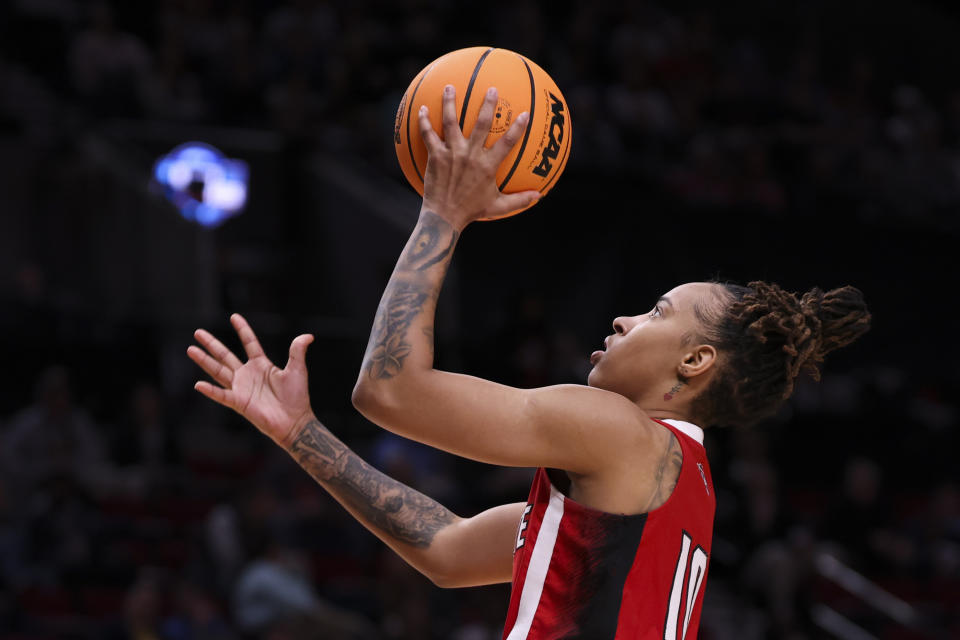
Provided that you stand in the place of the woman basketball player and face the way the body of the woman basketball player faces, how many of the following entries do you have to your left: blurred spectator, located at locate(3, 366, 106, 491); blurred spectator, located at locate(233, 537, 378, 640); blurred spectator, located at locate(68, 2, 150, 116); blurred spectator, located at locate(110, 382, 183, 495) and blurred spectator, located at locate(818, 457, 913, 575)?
0

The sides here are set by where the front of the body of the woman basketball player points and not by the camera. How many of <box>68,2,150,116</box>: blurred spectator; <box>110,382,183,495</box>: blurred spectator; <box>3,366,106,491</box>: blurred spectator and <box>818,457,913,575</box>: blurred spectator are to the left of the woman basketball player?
0

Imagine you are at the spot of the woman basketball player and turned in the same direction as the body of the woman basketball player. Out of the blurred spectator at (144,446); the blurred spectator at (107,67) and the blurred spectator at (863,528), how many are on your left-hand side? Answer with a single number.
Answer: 0

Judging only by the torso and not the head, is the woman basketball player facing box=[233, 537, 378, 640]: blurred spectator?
no

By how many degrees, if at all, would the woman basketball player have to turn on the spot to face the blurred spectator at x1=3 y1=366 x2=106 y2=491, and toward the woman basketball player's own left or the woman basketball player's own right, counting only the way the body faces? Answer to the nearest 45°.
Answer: approximately 45° to the woman basketball player's own right

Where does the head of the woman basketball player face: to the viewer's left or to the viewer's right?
to the viewer's left

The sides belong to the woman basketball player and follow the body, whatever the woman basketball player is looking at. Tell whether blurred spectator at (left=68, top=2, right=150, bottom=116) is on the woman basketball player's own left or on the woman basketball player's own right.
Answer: on the woman basketball player's own right

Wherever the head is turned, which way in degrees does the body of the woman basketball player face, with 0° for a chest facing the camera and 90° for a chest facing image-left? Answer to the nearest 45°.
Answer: approximately 90°

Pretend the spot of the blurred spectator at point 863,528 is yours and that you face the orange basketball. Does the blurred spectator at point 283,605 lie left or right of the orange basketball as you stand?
right

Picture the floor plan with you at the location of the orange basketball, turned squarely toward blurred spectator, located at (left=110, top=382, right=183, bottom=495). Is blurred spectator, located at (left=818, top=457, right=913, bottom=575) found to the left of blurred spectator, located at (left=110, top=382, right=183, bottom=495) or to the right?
right

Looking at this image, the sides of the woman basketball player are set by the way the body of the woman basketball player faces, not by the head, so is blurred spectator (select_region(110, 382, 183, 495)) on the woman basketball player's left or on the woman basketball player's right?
on the woman basketball player's right
